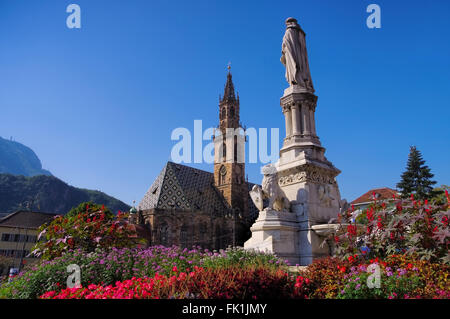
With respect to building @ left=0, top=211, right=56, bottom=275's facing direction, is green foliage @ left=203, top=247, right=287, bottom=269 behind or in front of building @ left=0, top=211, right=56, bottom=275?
in front

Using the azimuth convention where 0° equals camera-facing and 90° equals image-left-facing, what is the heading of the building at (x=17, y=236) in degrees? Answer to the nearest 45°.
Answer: approximately 0°

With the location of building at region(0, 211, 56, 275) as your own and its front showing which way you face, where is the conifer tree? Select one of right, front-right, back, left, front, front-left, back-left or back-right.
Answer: front-left

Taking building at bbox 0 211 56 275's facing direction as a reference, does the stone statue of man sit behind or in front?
in front
